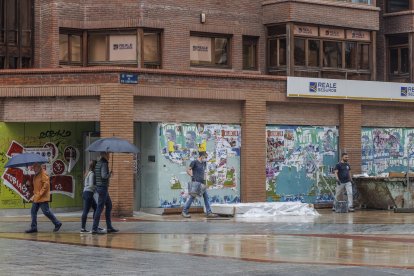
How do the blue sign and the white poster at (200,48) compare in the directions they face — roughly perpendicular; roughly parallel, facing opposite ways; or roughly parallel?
roughly parallel

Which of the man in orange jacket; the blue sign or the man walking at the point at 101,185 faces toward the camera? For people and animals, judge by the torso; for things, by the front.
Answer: the blue sign

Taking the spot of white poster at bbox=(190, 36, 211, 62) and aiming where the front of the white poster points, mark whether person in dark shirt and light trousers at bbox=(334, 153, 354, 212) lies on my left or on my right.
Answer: on my left

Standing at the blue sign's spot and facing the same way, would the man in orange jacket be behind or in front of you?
in front

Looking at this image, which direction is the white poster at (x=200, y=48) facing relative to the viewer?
toward the camera

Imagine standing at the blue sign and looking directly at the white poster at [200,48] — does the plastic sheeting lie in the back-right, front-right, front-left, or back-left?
front-right

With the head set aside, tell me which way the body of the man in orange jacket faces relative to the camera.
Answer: to the viewer's left

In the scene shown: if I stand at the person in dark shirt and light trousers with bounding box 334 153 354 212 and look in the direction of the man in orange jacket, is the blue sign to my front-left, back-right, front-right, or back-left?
front-right

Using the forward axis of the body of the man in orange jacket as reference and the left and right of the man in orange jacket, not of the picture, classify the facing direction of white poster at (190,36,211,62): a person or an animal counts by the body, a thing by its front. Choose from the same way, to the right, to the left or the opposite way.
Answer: to the left

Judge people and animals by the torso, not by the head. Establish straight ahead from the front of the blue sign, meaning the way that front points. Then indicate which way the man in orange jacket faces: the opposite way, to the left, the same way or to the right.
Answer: to the right

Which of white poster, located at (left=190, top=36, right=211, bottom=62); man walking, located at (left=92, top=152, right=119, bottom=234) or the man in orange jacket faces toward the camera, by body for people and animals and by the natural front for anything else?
the white poster
